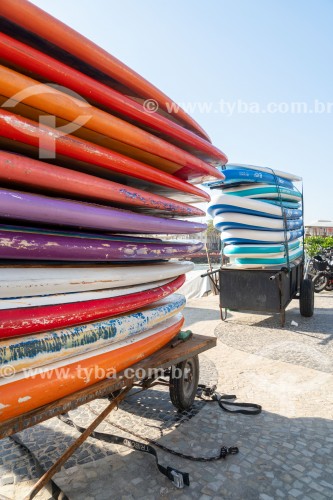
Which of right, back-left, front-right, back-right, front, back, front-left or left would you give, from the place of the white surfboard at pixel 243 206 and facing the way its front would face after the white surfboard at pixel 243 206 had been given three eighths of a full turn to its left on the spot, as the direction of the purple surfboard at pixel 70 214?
right

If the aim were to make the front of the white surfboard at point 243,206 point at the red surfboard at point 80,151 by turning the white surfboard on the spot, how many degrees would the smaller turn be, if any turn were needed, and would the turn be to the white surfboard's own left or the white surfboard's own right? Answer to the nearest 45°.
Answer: approximately 45° to the white surfboard's own left

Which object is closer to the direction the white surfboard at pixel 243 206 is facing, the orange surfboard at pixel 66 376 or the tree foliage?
the orange surfboard

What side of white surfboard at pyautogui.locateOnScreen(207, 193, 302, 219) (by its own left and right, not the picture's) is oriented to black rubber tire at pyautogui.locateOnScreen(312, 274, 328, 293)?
back

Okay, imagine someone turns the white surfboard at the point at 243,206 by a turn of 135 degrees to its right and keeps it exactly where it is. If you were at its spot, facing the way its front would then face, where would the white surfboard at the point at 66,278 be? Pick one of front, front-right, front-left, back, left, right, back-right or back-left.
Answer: back

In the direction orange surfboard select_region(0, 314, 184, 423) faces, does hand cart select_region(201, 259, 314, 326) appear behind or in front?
in front

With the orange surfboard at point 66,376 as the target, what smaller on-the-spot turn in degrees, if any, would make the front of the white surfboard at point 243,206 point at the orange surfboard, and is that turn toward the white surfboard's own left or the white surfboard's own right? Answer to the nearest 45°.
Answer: approximately 45° to the white surfboard's own left

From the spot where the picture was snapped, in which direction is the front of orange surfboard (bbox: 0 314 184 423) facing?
facing away from the viewer and to the right of the viewer

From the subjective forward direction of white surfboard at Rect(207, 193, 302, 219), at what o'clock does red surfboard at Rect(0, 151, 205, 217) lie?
The red surfboard is roughly at 11 o'clock from the white surfboard.

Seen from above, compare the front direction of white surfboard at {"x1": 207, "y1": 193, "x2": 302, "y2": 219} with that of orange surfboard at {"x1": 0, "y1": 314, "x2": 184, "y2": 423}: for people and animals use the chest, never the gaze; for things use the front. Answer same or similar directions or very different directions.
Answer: very different directions

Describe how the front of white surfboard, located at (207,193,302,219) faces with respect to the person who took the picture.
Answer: facing the viewer and to the left of the viewer
